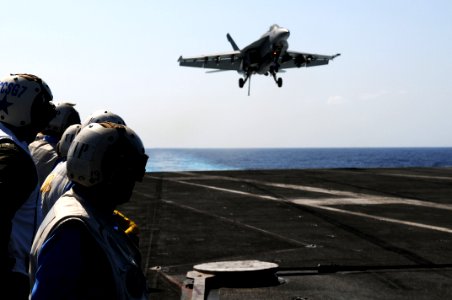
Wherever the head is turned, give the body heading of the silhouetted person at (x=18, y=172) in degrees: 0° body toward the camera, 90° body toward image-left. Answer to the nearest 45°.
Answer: approximately 270°

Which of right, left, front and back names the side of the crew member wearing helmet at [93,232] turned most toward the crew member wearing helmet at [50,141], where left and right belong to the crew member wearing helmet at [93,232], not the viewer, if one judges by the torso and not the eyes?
left

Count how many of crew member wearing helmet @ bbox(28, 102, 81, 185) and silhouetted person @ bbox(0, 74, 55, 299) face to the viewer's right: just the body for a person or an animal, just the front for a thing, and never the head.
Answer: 2

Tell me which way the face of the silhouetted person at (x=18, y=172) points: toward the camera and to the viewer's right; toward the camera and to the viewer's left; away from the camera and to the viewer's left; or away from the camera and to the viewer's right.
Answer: away from the camera and to the viewer's right

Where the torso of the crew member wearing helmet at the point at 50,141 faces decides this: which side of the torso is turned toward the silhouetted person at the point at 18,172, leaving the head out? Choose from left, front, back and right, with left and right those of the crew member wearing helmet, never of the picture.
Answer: right

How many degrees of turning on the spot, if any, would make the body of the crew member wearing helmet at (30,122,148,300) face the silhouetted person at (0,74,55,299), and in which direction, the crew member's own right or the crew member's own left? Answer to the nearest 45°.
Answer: approximately 90° to the crew member's own left

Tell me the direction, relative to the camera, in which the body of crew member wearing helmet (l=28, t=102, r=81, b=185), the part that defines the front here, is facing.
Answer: to the viewer's right

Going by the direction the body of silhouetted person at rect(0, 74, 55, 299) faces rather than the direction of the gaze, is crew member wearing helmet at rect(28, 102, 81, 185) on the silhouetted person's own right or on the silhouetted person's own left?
on the silhouetted person's own left

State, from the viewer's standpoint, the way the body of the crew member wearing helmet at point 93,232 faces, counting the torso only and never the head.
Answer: to the viewer's right

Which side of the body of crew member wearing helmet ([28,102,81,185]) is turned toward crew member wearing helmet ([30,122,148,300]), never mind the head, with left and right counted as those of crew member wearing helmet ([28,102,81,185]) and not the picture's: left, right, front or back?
right
